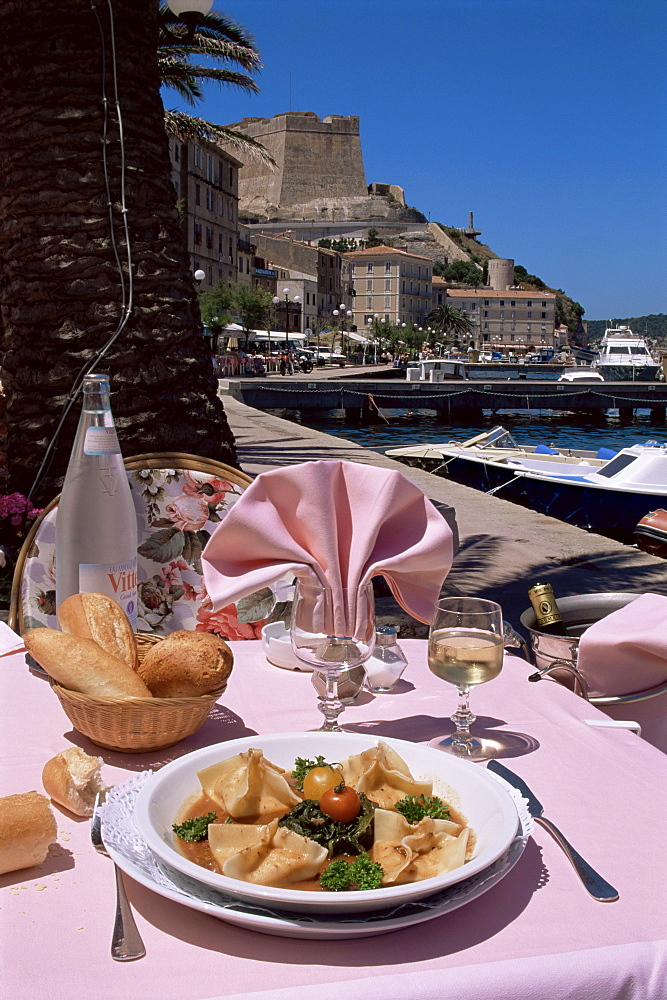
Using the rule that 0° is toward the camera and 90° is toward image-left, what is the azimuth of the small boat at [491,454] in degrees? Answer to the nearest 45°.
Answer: approximately 90°

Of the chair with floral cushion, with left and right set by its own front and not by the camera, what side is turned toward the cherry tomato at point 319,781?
front

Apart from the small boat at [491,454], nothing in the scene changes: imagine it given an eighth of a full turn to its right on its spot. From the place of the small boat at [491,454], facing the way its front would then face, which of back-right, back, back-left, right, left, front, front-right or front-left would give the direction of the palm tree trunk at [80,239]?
back-left

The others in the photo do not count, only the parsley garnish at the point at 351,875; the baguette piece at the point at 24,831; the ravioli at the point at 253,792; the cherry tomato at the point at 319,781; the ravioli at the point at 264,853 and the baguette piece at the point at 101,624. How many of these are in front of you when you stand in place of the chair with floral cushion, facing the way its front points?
6

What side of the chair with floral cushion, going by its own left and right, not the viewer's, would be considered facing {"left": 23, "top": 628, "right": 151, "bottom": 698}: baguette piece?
front

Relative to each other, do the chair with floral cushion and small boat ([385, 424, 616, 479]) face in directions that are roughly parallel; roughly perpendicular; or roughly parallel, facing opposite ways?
roughly perpendicular

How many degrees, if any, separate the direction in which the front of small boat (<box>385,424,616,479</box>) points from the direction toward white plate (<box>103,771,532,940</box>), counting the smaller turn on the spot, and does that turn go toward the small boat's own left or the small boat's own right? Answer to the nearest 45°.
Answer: approximately 90° to the small boat's own left

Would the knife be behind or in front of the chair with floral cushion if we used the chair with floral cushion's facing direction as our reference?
in front

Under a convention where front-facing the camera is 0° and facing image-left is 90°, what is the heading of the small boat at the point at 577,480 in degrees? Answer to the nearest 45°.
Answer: approximately 135°

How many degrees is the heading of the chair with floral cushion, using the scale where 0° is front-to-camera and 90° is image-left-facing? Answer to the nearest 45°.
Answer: approximately 0°

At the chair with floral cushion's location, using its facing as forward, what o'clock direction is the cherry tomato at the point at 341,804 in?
The cherry tomato is roughly at 12 o'clock from the chair with floral cushion.

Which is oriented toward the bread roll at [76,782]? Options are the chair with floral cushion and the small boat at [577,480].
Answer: the chair with floral cushion

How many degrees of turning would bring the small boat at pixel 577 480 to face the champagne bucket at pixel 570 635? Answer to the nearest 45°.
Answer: approximately 135° to its left

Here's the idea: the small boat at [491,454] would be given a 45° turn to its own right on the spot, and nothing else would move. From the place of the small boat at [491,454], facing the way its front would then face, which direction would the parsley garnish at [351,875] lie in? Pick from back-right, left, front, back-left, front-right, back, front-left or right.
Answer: back-left

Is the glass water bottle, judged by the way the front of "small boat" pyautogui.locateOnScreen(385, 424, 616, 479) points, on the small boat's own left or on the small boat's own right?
on the small boat's own left
